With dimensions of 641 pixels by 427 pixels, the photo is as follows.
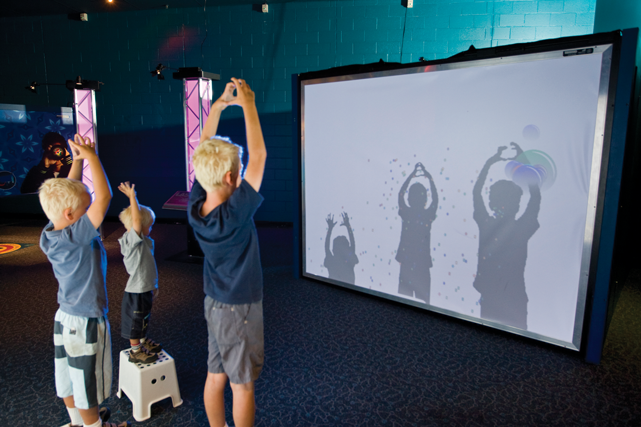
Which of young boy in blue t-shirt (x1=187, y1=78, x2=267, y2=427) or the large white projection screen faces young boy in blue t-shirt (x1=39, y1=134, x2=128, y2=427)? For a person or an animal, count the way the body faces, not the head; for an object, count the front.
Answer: the large white projection screen

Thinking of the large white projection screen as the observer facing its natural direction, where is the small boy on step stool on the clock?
The small boy on step stool is roughly at 12 o'clock from the large white projection screen.

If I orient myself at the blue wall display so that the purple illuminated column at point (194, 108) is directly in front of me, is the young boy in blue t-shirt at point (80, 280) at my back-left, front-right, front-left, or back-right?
front-right

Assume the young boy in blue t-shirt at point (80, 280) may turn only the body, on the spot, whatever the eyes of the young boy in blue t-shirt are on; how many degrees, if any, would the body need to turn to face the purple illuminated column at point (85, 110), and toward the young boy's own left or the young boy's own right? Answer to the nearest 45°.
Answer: approximately 45° to the young boy's own left

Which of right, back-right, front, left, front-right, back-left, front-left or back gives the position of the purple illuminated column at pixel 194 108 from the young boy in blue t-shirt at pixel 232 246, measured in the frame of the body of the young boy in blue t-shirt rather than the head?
front-left

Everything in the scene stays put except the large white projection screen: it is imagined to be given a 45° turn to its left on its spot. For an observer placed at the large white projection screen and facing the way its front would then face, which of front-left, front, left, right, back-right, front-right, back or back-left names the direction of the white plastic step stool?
front-right

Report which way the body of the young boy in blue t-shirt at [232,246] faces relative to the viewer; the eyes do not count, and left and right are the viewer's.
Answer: facing away from the viewer and to the right of the viewer

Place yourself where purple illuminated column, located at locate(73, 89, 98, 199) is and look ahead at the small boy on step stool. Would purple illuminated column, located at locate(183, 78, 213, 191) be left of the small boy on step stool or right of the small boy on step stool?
left

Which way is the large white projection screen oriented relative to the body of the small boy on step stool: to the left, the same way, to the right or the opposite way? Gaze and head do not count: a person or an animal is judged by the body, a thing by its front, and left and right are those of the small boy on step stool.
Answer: the opposite way

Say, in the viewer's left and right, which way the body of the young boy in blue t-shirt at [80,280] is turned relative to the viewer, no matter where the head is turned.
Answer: facing away from the viewer and to the right of the viewer

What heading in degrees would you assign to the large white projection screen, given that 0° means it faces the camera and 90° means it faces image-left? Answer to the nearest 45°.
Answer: approximately 45°

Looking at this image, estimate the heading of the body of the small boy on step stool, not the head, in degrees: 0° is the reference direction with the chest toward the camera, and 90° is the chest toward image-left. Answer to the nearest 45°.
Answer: approximately 270°
